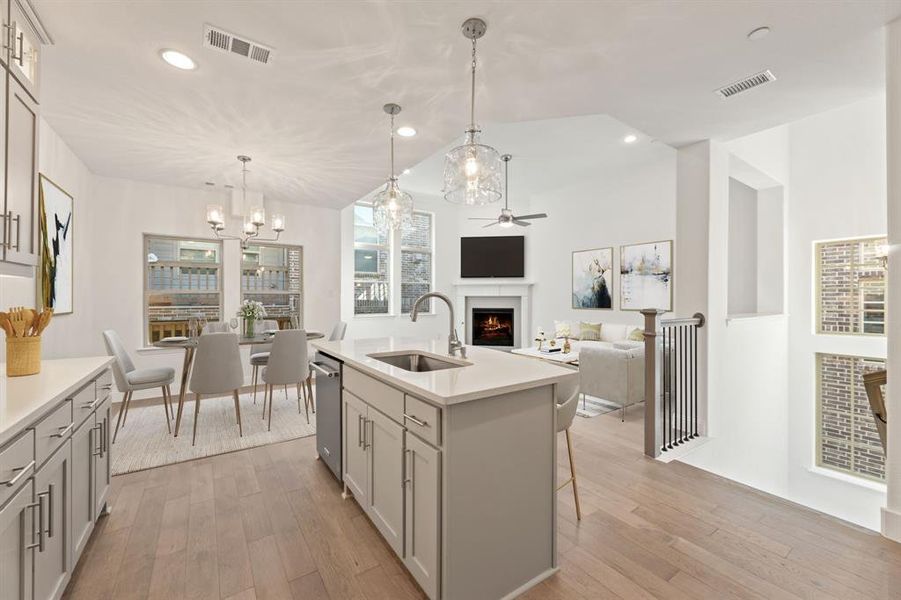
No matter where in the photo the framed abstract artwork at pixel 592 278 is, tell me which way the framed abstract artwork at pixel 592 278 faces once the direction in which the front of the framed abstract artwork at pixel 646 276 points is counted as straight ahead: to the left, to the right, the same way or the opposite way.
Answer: the same way

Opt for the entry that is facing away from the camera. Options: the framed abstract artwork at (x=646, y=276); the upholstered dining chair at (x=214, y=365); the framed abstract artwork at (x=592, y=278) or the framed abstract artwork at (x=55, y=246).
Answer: the upholstered dining chair

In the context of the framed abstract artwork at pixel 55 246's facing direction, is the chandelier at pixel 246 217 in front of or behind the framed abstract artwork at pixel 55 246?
in front

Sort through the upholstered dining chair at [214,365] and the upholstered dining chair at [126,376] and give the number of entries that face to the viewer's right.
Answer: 1

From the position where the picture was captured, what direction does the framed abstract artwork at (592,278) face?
facing the viewer and to the left of the viewer

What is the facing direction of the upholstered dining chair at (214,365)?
away from the camera

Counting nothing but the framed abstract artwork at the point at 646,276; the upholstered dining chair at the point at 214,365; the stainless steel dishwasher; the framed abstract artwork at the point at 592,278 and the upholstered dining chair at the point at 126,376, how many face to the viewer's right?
1

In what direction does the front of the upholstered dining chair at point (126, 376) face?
to the viewer's right

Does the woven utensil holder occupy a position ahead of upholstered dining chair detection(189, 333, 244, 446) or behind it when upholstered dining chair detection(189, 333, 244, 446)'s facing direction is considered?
behind

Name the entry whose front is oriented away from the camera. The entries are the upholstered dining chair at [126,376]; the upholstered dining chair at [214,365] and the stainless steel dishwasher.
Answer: the upholstered dining chair at [214,365]

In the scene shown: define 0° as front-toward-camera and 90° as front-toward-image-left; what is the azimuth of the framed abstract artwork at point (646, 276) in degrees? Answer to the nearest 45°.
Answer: approximately 45°

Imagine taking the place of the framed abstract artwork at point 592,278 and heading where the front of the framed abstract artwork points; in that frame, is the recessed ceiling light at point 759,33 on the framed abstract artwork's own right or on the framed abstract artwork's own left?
on the framed abstract artwork's own left

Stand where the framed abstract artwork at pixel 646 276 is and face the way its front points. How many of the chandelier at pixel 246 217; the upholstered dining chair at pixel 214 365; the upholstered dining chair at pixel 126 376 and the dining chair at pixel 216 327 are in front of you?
4

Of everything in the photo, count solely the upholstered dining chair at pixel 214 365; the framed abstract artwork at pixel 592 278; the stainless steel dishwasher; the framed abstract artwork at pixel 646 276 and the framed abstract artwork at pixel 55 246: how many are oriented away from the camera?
1

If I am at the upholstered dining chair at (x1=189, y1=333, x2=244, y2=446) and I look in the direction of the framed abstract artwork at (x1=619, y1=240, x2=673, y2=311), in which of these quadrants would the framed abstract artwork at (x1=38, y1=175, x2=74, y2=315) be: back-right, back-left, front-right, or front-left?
back-left

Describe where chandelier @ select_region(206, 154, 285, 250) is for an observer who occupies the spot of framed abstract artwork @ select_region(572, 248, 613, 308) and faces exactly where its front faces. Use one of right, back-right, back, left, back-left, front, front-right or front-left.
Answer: front

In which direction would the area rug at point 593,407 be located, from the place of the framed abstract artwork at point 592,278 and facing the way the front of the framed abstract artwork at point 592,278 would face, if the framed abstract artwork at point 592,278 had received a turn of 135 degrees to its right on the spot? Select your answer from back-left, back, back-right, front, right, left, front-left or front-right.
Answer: back

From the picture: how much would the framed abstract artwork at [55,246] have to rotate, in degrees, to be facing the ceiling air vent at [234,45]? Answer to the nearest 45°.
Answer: approximately 45° to its right
